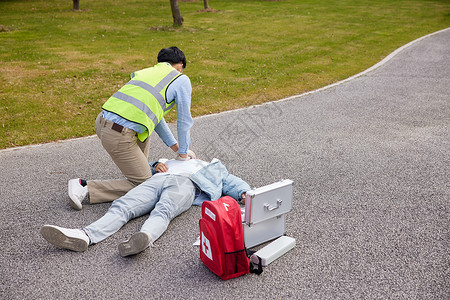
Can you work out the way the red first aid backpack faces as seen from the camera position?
facing the viewer and to the left of the viewer

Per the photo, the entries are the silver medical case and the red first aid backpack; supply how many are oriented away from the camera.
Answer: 0

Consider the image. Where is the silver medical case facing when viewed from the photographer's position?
facing the viewer and to the right of the viewer

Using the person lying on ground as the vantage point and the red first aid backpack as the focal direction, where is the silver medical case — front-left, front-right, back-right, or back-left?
front-left
